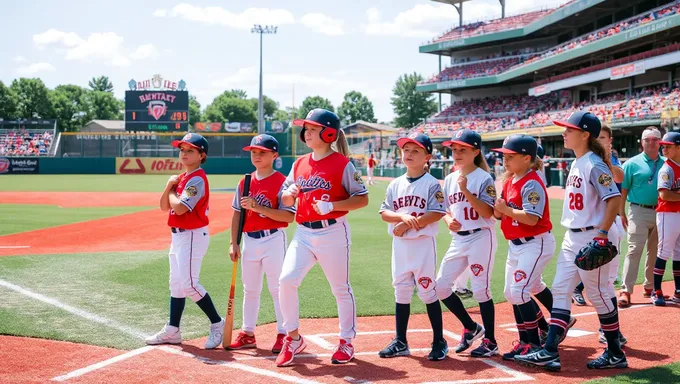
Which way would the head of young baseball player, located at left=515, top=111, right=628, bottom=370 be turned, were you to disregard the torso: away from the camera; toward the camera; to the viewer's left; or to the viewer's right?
to the viewer's left

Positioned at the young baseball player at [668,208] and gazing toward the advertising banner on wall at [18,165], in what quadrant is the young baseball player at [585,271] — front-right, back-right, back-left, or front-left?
back-left

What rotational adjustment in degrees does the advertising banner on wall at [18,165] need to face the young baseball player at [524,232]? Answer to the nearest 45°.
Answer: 0° — it already faces them

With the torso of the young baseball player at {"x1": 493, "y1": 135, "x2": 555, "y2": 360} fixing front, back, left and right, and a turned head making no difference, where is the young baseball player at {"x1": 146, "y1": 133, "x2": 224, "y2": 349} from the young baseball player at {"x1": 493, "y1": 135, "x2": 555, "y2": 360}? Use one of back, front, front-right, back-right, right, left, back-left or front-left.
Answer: front-right

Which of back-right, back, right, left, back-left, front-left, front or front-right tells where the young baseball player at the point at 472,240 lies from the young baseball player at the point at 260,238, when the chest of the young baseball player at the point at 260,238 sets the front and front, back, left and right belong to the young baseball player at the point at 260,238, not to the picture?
back-left

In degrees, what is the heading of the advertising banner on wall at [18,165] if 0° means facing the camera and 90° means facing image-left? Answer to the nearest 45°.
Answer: approximately 0°

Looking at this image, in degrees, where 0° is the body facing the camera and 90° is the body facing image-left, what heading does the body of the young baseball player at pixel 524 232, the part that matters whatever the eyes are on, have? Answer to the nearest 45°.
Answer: approximately 45°
